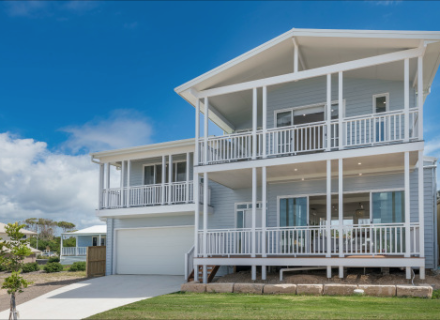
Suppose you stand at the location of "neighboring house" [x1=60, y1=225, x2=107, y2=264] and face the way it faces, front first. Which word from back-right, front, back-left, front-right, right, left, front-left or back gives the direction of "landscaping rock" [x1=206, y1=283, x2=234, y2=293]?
front

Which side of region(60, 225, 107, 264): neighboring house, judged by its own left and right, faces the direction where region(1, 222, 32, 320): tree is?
front

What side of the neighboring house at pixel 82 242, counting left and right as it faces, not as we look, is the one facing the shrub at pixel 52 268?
front

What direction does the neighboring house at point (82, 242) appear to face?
toward the camera

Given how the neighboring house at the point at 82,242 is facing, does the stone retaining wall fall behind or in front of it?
in front

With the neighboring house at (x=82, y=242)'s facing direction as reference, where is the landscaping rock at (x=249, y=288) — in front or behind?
in front

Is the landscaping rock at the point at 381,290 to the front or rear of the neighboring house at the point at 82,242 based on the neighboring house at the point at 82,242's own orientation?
to the front
